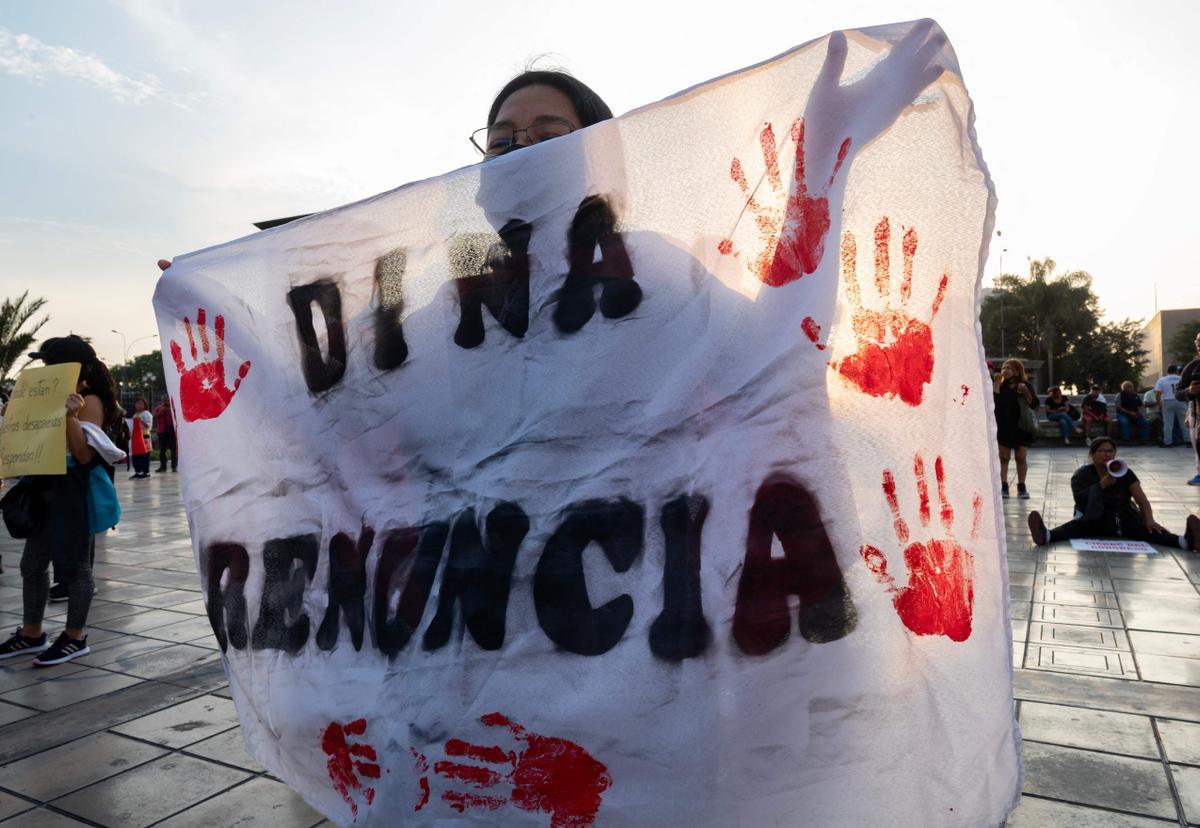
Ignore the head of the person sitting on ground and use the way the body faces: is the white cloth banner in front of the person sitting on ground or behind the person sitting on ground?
in front

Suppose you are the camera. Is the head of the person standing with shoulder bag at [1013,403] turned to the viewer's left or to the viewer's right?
to the viewer's left

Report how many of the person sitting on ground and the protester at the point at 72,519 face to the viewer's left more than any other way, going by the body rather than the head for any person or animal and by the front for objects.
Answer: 1

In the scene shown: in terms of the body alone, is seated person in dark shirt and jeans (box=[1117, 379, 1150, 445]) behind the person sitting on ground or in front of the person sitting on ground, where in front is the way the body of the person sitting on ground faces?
behind

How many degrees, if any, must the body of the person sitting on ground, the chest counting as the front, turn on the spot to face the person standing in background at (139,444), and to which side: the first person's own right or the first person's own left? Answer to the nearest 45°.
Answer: approximately 90° to the first person's own right

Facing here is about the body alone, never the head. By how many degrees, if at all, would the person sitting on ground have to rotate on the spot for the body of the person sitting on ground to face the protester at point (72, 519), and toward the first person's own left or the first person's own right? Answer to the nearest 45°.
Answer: approximately 45° to the first person's own right

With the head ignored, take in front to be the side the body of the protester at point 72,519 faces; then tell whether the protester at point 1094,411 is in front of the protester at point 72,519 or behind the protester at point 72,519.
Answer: behind

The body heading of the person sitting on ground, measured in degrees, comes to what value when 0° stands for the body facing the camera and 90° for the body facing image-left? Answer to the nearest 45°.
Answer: approximately 0°

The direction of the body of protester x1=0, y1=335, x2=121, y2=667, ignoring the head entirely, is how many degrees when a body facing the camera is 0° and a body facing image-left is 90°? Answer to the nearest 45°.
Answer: approximately 90°

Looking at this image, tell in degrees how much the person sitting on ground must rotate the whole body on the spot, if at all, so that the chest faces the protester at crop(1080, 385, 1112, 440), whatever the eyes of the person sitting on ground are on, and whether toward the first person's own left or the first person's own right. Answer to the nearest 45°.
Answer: approximately 180°

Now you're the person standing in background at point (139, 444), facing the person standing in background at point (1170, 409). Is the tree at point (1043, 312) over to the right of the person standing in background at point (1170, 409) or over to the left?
left

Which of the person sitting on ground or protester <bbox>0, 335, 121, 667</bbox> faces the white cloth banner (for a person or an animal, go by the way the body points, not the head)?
the person sitting on ground
